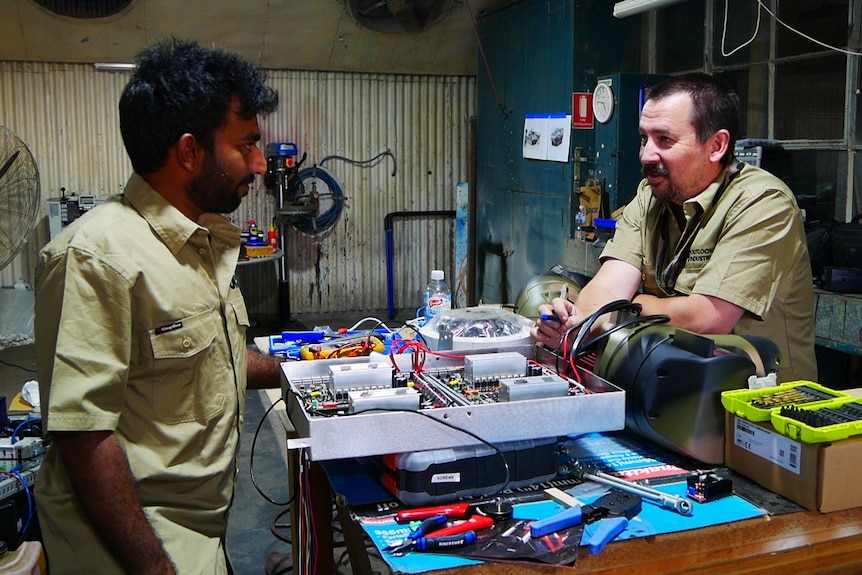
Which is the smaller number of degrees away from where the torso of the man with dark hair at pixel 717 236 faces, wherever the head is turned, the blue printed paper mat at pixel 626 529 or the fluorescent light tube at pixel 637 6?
the blue printed paper mat

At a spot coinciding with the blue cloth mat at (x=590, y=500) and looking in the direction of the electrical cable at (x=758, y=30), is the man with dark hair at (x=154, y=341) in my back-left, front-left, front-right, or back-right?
back-left

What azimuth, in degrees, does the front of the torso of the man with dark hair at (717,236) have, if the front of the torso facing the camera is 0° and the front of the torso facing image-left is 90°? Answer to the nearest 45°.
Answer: approximately 45°

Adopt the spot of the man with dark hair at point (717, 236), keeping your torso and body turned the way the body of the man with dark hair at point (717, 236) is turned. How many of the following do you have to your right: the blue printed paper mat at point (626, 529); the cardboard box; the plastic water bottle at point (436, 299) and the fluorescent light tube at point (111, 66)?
2

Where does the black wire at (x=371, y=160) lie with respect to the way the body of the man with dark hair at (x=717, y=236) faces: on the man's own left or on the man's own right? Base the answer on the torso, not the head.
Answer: on the man's own right

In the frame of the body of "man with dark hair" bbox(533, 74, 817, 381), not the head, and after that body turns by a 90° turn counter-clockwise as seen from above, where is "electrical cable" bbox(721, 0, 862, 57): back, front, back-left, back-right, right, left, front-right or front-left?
back-left

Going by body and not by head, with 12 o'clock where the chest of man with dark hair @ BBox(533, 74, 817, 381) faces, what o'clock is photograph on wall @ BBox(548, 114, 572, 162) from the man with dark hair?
The photograph on wall is roughly at 4 o'clock from the man with dark hair.

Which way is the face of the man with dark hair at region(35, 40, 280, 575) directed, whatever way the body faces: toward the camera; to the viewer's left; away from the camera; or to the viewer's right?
to the viewer's right

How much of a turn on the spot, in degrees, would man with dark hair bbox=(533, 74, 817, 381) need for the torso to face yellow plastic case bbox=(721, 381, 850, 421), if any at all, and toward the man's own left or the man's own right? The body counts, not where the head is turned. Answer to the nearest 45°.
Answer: approximately 45° to the man's own left

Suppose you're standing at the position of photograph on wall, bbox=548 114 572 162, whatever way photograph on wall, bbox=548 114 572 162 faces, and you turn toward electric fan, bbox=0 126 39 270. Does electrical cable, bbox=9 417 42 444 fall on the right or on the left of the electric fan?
left
